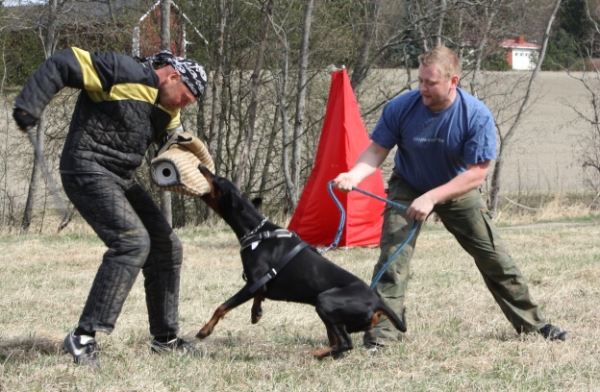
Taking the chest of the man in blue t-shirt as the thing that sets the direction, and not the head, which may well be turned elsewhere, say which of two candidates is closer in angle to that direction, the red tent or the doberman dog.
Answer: the doberman dog

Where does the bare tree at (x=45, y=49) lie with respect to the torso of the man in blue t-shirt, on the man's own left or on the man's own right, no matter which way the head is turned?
on the man's own right

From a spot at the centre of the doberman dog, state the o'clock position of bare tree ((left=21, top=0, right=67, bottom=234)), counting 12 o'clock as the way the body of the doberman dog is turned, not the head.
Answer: The bare tree is roughly at 2 o'clock from the doberman dog.

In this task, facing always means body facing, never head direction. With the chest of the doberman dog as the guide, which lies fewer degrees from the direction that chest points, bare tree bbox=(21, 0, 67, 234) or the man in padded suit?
the man in padded suit

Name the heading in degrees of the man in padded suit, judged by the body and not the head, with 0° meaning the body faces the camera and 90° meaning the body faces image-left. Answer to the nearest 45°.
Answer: approximately 315°

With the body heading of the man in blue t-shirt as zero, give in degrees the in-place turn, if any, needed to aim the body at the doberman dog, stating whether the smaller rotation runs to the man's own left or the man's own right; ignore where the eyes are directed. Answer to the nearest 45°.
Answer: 0° — they already face it

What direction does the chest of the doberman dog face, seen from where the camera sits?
to the viewer's left

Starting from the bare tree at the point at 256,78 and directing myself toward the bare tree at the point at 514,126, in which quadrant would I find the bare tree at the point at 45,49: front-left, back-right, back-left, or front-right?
back-left

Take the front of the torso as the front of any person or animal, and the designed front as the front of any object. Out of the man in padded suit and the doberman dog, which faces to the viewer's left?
the doberman dog

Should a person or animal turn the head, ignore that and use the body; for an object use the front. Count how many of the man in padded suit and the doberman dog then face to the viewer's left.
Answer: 1

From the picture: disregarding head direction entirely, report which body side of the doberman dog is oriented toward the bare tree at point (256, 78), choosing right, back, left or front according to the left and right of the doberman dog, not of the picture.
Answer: right
